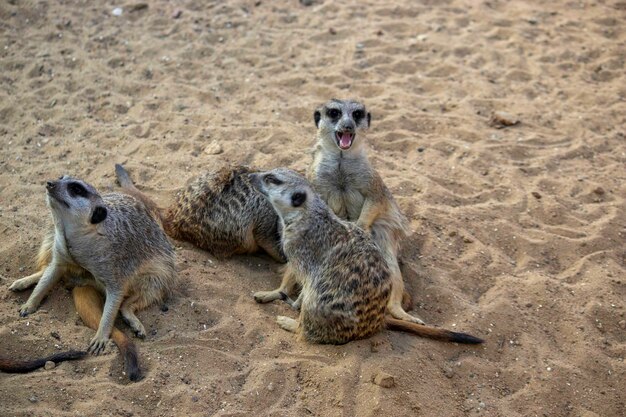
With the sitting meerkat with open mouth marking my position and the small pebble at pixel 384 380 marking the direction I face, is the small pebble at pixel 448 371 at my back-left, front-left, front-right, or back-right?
front-left

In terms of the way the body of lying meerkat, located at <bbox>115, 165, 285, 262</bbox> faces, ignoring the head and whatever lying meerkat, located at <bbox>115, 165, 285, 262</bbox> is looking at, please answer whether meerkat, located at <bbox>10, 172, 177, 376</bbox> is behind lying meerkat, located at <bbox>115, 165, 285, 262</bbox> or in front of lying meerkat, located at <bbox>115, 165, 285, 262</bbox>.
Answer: behind

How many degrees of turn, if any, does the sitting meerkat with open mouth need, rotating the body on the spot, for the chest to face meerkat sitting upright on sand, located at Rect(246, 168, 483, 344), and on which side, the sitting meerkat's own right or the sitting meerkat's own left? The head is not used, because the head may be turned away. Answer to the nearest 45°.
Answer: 0° — it already faces it

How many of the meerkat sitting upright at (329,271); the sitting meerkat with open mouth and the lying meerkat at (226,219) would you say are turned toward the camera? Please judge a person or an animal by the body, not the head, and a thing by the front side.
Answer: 1

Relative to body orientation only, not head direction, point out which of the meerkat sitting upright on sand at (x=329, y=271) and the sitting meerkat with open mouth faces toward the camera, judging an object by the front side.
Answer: the sitting meerkat with open mouth

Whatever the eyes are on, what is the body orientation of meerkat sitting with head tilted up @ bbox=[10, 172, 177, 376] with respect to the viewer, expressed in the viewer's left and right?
facing the viewer and to the left of the viewer

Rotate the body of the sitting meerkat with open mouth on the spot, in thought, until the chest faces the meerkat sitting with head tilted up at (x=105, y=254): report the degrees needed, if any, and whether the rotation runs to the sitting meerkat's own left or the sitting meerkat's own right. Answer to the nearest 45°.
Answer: approximately 45° to the sitting meerkat's own right

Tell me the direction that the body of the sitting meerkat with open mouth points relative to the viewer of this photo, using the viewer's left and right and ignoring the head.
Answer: facing the viewer

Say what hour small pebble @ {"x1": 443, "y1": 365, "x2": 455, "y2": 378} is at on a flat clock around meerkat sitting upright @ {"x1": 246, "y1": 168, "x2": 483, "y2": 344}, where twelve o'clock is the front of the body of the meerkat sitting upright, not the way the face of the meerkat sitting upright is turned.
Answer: The small pebble is roughly at 7 o'clock from the meerkat sitting upright.

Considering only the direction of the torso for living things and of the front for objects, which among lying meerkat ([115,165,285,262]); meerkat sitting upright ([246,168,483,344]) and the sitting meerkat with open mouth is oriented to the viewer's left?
meerkat sitting upright ([246,168,483,344])

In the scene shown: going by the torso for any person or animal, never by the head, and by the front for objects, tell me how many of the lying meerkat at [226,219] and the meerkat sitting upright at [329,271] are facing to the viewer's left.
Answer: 1

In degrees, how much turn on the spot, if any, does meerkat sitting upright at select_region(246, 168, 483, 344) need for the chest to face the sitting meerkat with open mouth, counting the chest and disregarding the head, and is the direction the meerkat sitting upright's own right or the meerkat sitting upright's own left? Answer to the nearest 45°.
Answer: approximately 90° to the meerkat sitting upright's own right

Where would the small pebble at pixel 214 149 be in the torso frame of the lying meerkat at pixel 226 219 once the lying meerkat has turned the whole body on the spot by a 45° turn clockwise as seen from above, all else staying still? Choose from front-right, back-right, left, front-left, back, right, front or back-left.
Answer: back-left

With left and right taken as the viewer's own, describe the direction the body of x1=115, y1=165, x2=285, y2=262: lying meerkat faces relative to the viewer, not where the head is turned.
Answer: facing to the right of the viewer

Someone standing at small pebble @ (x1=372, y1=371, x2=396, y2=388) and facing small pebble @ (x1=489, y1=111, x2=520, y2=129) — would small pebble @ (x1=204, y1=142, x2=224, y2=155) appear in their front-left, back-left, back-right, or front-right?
front-left

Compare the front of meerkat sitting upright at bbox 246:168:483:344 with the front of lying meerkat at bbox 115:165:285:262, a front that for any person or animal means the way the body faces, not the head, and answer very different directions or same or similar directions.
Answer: very different directions
